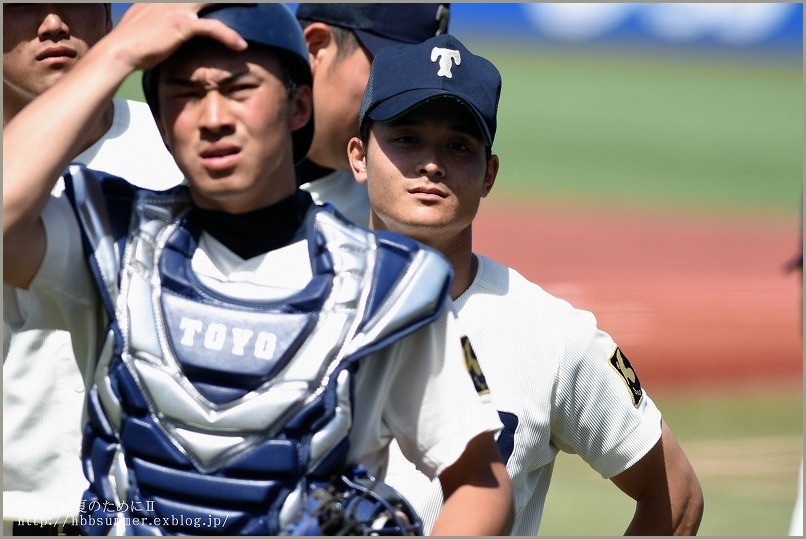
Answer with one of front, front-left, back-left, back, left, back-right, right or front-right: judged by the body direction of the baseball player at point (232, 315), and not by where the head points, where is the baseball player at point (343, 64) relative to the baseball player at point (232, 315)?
back

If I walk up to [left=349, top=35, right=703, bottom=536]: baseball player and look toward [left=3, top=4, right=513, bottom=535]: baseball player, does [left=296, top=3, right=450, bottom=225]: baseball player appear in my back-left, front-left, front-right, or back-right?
back-right

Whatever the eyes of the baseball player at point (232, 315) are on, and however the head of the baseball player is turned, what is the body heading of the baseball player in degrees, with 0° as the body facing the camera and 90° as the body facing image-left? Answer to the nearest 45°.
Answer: approximately 0°

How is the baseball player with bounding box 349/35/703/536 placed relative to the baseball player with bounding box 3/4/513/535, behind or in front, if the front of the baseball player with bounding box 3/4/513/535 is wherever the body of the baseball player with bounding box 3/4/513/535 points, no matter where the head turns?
behind
